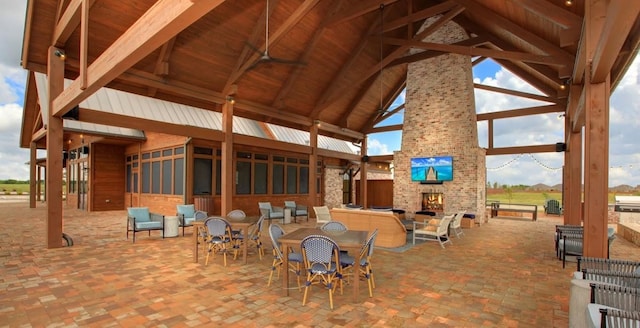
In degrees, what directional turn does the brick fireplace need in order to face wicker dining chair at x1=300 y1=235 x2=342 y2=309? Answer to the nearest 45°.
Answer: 0° — it already faces it

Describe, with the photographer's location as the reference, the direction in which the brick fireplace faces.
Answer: facing the viewer

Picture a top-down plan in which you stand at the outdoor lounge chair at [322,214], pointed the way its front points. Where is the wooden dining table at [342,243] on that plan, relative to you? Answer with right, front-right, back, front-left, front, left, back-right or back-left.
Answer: front-right

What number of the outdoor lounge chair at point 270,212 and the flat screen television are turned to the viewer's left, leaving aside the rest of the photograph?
0

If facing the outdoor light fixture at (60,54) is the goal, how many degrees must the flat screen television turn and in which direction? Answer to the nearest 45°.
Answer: approximately 45° to its right

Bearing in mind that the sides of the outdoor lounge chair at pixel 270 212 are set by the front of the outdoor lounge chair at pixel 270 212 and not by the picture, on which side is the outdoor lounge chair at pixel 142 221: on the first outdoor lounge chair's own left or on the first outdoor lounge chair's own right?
on the first outdoor lounge chair's own right

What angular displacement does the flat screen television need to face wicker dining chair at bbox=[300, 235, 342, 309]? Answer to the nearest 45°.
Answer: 0° — it already faces it

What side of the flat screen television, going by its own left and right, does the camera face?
front

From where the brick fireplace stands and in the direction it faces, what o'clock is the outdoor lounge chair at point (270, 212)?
The outdoor lounge chair is roughly at 2 o'clock from the brick fireplace.

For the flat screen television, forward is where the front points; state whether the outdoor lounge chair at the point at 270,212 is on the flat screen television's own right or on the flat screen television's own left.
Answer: on the flat screen television's own right

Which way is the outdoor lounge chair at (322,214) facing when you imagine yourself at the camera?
facing the viewer and to the right of the viewer

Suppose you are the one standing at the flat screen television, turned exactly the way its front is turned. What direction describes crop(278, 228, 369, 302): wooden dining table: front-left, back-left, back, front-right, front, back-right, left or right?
front

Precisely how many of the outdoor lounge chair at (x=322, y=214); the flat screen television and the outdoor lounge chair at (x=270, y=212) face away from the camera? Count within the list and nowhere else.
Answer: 0
